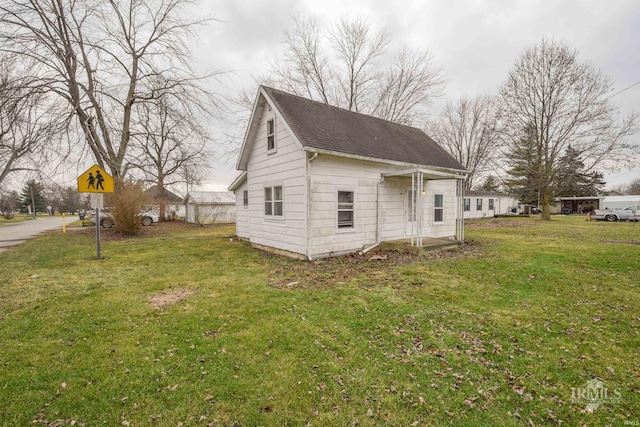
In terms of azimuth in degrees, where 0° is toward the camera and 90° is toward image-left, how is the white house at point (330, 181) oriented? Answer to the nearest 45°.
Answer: approximately 315°

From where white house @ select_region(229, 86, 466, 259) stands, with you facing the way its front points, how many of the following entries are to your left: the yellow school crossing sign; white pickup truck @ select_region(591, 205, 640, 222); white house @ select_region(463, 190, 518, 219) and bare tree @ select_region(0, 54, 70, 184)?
2

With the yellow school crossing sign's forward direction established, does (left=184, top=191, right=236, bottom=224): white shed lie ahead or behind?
behind

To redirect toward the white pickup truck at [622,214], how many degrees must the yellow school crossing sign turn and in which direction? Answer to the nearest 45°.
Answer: approximately 90° to its left

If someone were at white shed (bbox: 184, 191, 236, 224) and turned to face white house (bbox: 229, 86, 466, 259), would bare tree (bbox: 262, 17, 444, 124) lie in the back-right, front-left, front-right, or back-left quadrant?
front-left

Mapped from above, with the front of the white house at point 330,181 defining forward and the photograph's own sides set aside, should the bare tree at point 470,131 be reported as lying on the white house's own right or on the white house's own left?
on the white house's own left

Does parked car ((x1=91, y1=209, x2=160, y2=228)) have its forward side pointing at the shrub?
no

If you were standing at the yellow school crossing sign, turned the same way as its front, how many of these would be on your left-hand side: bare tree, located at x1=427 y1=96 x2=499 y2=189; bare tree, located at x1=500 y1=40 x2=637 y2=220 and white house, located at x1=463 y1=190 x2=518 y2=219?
3

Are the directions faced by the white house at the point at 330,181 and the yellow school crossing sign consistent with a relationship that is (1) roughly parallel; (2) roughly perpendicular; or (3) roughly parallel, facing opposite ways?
roughly parallel

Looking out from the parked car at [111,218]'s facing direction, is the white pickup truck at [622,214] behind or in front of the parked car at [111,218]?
in front

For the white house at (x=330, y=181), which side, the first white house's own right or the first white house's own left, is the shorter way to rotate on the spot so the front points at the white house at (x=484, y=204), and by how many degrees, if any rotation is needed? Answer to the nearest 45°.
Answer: approximately 90° to the first white house's own left

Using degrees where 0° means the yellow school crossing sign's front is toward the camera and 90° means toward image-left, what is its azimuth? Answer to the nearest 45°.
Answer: approximately 0°

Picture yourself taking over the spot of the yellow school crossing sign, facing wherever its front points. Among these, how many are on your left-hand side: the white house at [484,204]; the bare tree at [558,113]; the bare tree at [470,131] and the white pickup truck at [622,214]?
4

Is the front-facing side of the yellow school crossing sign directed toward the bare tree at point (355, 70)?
no

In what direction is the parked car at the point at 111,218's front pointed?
to the viewer's right

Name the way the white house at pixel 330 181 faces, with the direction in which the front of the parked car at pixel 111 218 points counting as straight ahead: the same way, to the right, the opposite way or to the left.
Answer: to the right

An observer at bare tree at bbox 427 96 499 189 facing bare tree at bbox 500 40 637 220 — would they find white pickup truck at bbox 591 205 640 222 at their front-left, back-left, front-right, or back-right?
front-left
